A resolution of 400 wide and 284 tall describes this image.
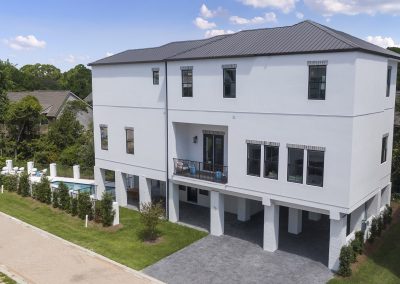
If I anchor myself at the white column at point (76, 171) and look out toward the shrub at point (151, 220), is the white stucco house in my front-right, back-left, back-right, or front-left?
front-left

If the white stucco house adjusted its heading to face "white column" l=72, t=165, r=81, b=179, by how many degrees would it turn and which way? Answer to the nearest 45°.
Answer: approximately 90° to its right

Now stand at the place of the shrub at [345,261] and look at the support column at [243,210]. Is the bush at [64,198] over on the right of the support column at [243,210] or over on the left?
left

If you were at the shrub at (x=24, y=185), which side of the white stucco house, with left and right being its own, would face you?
right

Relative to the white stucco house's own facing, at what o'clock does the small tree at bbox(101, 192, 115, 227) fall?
The small tree is roughly at 2 o'clock from the white stucco house.

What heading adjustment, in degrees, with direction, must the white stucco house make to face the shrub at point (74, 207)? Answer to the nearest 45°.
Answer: approximately 45° to its right

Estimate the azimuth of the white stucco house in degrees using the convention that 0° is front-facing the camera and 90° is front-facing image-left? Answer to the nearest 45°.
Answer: approximately 45°

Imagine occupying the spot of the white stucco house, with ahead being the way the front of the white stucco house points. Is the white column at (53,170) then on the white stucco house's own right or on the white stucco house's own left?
on the white stucco house's own right

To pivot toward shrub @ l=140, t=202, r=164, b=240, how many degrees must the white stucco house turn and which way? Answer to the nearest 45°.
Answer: approximately 45° to its right

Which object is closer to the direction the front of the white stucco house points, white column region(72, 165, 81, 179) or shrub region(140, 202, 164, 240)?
the shrub

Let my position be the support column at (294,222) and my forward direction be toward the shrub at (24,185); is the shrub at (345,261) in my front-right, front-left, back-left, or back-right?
back-left
